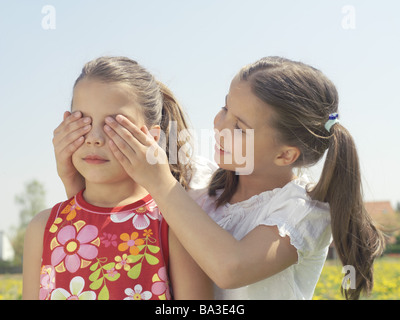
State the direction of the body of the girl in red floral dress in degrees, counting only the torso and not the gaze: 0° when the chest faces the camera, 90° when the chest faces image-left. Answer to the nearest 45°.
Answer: approximately 0°

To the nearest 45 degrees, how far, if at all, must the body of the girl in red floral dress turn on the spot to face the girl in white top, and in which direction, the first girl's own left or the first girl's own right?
approximately 90° to the first girl's own left
